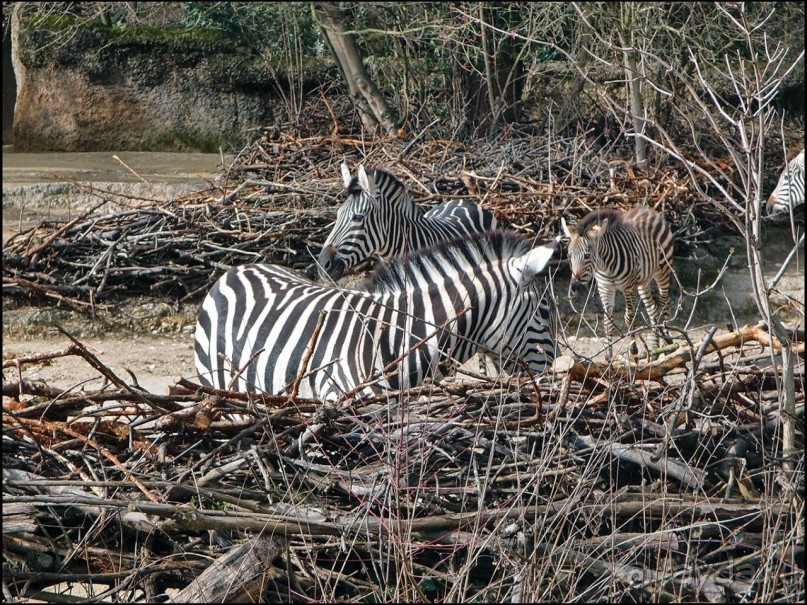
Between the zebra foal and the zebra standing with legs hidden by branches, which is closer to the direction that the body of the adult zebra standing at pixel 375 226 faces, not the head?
the zebra standing with legs hidden by branches

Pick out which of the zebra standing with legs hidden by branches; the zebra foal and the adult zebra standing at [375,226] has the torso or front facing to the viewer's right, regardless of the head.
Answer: the zebra standing with legs hidden by branches

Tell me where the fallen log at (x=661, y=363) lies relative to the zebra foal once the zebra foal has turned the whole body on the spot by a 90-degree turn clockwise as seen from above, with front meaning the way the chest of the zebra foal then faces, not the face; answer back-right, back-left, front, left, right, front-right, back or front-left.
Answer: back-left

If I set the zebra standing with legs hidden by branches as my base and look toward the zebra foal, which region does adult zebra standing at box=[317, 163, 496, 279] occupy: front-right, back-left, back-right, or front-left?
front-left

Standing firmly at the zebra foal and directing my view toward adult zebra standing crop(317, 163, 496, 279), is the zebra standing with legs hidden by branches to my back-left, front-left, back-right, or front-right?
front-left

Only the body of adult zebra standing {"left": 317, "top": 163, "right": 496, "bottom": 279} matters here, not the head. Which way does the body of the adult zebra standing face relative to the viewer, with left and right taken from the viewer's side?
facing the viewer and to the left of the viewer

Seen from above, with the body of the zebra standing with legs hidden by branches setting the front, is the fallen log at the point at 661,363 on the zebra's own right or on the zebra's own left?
on the zebra's own right

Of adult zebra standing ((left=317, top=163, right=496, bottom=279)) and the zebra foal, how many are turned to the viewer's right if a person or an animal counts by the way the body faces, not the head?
0

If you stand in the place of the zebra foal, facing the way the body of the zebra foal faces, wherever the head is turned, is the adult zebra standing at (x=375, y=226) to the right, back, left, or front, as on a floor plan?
front

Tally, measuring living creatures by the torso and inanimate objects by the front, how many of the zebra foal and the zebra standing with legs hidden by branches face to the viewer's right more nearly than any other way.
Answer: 1

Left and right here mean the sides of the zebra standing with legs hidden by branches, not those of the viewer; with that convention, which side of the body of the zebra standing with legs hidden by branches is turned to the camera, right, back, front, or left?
right

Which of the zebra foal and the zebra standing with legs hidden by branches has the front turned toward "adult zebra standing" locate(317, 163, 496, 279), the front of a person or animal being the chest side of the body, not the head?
the zebra foal

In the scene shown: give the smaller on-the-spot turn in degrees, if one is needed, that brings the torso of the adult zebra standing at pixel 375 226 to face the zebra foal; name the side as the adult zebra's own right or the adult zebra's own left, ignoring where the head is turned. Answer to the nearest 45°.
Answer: approximately 180°

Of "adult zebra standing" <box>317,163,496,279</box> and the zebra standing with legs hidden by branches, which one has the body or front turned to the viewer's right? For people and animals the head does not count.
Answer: the zebra standing with legs hidden by branches

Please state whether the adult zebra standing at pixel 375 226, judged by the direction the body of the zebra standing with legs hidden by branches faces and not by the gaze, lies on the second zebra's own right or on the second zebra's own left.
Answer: on the second zebra's own left
